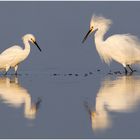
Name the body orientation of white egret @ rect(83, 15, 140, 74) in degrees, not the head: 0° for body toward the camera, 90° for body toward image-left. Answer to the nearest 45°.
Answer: approximately 90°
